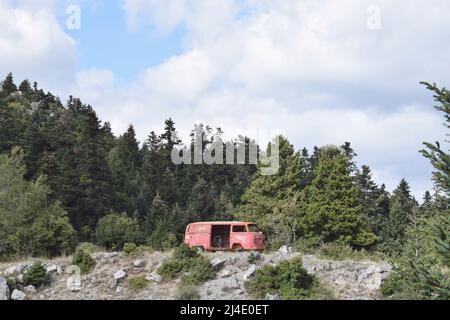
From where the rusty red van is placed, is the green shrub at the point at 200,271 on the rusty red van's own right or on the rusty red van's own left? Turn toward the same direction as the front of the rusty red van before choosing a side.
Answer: on the rusty red van's own right

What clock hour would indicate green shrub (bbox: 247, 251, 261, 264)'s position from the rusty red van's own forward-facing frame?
The green shrub is roughly at 1 o'clock from the rusty red van.

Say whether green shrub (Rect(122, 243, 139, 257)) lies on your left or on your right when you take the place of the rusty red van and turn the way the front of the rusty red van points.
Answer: on your right

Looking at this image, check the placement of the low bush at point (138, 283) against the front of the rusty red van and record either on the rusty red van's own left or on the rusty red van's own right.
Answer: on the rusty red van's own right

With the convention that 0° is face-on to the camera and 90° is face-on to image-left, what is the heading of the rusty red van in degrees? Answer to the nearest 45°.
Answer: approximately 315°

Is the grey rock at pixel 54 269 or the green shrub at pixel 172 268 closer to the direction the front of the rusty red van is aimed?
the green shrub

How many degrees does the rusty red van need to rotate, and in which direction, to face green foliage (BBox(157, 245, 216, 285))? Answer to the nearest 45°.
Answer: approximately 135° to its right

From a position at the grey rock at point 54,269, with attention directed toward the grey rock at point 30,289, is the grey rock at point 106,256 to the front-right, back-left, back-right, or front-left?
back-left

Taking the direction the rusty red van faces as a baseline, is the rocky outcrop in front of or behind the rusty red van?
in front

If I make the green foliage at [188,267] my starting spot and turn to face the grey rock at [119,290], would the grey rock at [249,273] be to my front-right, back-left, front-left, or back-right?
back-left

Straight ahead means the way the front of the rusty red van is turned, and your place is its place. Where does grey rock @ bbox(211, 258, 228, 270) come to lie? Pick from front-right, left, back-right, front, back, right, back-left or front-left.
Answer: front-right

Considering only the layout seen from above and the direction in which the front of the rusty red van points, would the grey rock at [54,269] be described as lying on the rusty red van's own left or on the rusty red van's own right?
on the rusty red van's own right

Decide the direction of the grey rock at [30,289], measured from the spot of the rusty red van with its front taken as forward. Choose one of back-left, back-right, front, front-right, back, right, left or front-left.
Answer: right
